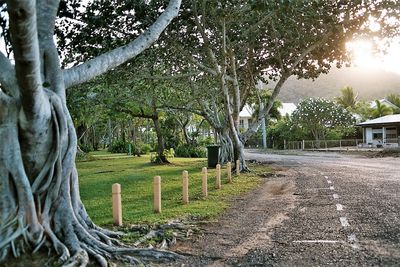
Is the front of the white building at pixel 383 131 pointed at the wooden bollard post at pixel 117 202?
yes

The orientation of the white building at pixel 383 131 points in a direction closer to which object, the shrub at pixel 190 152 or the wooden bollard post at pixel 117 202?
the wooden bollard post

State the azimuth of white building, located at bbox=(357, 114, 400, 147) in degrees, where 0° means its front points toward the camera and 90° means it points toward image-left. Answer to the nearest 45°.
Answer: approximately 0°

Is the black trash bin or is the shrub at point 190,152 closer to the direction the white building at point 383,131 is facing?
the black trash bin

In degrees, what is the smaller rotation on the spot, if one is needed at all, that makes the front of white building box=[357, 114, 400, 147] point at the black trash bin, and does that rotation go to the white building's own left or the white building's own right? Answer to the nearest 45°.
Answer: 0° — it already faces it

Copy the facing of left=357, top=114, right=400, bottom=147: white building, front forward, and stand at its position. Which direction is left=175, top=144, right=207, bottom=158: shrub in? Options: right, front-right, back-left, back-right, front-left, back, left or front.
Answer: front-right

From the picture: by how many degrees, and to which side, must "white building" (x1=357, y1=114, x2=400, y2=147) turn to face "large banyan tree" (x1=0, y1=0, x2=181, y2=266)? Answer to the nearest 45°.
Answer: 0° — it already faces it
